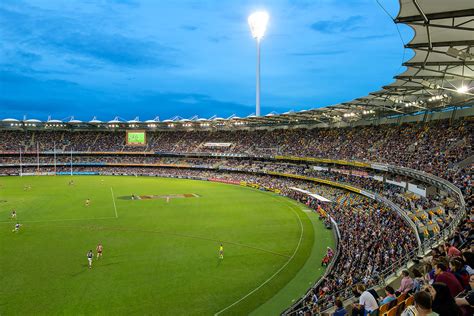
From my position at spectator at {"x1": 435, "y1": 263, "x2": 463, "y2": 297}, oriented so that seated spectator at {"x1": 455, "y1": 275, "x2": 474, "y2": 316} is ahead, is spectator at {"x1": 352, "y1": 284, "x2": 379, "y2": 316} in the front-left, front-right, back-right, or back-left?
back-right

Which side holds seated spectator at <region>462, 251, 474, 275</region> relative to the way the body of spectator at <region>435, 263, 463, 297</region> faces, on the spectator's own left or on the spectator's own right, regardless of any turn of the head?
on the spectator's own right

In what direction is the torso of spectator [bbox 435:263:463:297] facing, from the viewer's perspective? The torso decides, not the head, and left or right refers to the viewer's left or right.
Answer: facing to the left of the viewer

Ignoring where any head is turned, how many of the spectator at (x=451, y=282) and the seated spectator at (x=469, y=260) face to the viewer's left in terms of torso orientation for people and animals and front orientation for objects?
2

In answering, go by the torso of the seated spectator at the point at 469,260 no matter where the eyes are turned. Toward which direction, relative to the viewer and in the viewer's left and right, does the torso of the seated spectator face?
facing to the left of the viewer

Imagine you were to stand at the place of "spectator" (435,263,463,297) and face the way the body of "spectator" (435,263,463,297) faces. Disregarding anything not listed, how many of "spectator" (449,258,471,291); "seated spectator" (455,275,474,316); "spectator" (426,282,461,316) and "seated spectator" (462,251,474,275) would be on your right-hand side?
2
